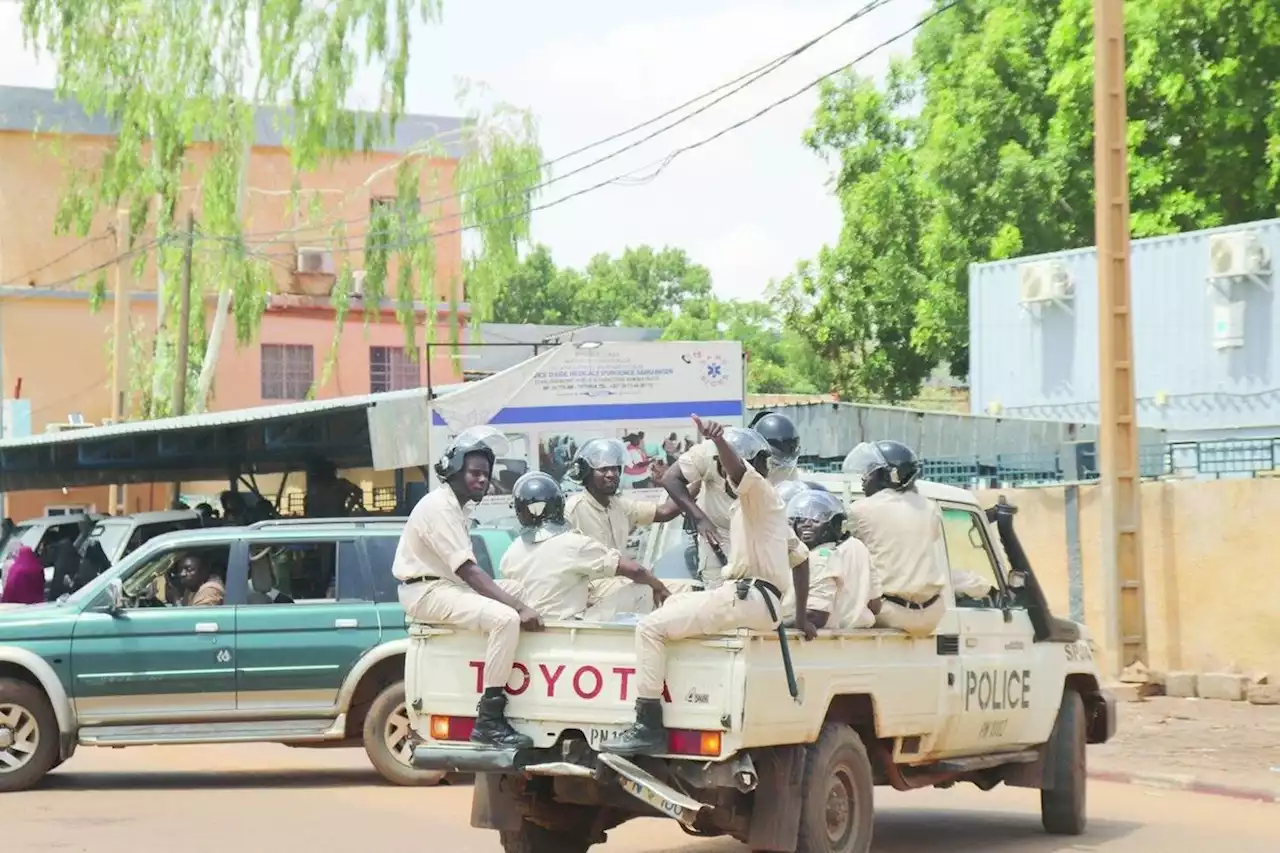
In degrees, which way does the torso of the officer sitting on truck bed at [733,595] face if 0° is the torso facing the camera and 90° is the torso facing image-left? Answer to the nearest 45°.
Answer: approximately 90°

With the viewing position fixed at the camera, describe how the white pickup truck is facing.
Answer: facing away from the viewer and to the right of the viewer

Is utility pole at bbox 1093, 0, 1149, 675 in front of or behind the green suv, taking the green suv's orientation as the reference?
behind

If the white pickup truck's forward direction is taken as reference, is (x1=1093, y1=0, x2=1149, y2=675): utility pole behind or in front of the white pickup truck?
in front

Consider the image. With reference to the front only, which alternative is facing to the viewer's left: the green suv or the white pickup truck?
the green suv

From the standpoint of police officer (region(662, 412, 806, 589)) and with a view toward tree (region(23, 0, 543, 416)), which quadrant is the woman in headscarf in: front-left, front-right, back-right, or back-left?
front-left

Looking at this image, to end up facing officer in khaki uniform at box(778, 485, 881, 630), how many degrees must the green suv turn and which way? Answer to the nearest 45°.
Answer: approximately 135° to its left

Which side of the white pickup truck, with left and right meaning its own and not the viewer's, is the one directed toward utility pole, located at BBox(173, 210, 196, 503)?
left

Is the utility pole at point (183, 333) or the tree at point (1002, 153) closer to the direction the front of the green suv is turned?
the utility pole

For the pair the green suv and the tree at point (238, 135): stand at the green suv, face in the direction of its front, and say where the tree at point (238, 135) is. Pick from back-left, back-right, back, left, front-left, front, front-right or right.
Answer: right

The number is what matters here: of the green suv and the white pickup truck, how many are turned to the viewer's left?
1

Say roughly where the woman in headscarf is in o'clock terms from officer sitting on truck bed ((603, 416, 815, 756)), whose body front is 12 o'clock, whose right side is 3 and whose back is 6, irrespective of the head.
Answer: The woman in headscarf is roughly at 2 o'clock from the officer sitting on truck bed.

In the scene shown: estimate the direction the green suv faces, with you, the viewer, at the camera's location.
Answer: facing to the left of the viewer

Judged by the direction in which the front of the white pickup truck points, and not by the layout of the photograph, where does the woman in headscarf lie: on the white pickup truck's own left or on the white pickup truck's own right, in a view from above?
on the white pickup truck's own left

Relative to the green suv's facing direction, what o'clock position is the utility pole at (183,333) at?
The utility pole is roughly at 3 o'clock from the green suv.
